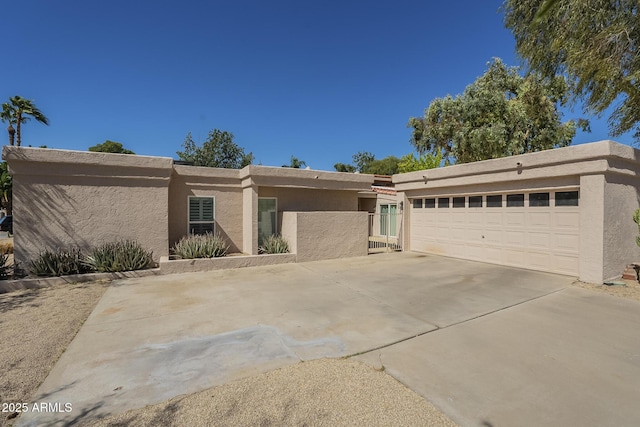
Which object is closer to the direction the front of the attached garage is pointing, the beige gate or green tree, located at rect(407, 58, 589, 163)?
the beige gate

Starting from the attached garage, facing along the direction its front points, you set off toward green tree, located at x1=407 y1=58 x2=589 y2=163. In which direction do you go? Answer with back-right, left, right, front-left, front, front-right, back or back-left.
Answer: back-right

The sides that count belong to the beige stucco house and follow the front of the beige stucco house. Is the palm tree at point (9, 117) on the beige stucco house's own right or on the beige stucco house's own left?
on the beige stucco house's own right

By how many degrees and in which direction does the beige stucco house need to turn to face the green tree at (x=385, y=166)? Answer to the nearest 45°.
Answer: approximately 180°

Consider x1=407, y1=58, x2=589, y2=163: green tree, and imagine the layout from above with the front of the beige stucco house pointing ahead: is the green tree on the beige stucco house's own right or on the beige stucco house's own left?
on the beige stucco house's own left

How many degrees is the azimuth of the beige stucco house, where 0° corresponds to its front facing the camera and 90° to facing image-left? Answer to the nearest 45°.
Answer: approximately 0°

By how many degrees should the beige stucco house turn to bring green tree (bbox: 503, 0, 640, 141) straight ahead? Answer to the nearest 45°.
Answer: approximately 90° to its left

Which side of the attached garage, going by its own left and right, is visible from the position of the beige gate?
right
